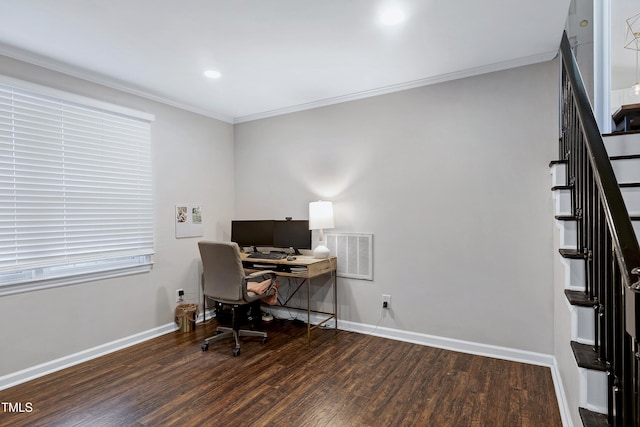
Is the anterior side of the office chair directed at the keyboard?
yes

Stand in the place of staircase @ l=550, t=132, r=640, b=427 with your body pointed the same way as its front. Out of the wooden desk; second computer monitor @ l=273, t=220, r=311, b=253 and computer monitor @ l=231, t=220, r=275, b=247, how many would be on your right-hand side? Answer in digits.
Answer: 3

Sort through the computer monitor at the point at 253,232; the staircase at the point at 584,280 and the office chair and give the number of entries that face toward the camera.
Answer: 2

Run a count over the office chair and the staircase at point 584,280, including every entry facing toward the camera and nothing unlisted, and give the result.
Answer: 1

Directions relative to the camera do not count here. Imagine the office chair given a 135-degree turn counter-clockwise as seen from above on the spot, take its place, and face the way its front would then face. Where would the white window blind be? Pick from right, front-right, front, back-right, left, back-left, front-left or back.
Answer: front

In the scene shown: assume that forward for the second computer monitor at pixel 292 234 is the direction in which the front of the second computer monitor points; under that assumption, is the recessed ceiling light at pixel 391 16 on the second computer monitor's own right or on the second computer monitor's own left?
on the second computer monitor's own left

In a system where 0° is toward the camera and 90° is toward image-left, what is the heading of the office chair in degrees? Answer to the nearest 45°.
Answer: approximately 225°

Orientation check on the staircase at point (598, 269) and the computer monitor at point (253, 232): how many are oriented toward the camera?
2

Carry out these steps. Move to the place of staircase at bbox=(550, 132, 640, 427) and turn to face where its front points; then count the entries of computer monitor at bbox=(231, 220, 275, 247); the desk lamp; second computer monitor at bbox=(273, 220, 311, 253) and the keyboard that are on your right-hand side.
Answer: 4
